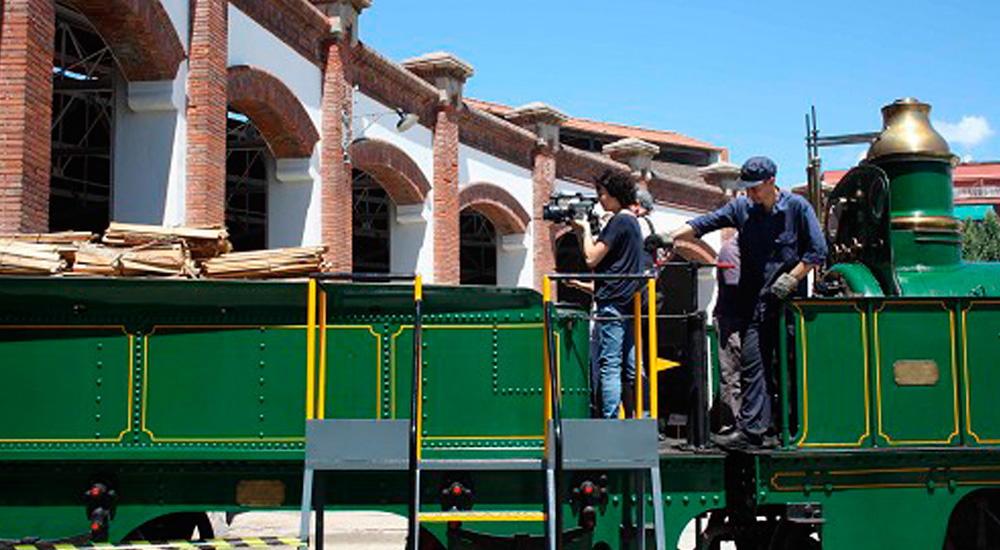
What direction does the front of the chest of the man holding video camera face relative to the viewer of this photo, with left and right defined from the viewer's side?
facing to the left of the viewer

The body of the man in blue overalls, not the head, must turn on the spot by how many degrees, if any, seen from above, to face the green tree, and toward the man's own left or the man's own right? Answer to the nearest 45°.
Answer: approximately 135° to the man's own right

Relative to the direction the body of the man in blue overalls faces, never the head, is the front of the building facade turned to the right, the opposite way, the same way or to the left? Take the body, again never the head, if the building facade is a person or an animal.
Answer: to the left

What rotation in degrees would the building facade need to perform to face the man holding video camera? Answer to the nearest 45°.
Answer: approximately 45° to its right

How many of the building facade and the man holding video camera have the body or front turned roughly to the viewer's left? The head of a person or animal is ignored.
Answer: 1

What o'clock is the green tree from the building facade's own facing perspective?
The green tree is roughly at 9 o'clock from the building facade.

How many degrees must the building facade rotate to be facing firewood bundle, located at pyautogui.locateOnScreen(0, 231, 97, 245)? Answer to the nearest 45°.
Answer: approximately 45° to its right

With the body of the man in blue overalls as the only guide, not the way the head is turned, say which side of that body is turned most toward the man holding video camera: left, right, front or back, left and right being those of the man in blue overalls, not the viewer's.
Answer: right

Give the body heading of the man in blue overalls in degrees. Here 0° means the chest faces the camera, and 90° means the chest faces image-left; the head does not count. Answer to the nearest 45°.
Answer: approximately 45°

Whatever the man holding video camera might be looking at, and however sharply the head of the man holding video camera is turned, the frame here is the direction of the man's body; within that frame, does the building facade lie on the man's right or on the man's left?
on the man's right

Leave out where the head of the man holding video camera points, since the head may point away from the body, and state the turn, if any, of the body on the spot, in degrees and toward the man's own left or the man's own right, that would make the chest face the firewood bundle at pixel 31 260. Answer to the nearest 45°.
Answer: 0° — they already face it

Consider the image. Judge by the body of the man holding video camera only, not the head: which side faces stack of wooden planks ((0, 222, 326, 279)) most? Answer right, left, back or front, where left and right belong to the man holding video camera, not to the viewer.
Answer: front

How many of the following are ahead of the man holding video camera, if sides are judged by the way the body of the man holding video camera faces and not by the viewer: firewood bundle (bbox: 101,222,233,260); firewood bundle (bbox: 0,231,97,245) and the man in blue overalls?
2

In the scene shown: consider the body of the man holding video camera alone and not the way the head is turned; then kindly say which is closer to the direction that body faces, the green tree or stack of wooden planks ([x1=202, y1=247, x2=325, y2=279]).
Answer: the stack of wooden planks
